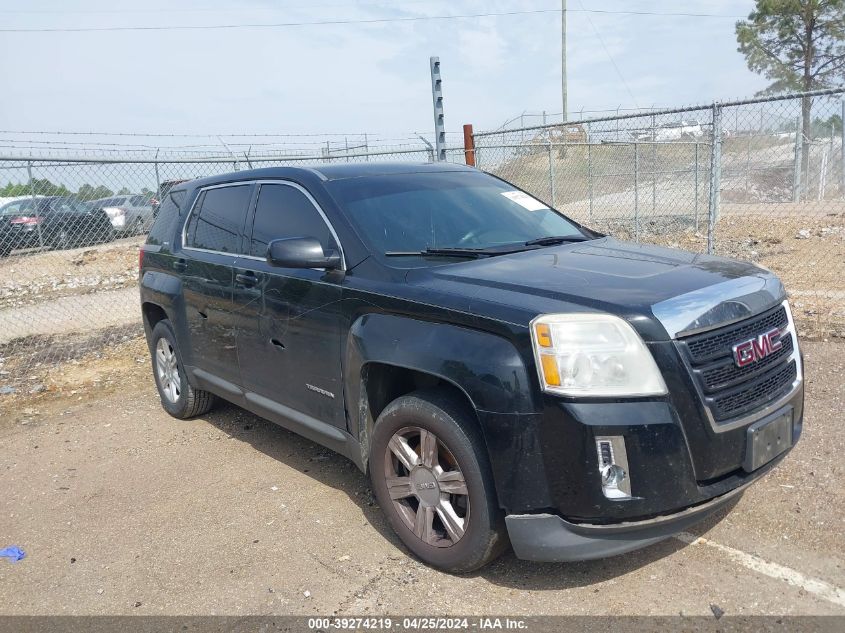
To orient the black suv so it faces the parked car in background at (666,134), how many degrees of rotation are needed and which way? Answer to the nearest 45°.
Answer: approximately 135° to its left

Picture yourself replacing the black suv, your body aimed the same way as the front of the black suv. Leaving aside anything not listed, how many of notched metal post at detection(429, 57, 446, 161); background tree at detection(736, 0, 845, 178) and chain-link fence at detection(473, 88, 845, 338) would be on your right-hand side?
0

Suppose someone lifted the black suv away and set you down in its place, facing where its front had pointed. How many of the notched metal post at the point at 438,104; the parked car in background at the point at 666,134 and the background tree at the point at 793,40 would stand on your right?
0

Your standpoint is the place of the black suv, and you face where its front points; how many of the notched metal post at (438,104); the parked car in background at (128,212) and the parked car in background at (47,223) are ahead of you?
0

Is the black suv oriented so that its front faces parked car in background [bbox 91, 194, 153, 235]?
no

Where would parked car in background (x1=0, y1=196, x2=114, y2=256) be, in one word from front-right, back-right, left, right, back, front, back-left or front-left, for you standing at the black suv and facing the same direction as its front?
back

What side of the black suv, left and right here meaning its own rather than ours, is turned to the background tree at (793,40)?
left

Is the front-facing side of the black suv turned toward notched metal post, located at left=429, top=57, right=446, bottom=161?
no

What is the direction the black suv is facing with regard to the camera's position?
facing the viewer and to the right of the viewer

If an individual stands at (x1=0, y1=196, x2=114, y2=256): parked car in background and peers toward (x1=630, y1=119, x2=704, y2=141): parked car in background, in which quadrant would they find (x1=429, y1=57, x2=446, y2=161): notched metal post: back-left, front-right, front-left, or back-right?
front-right
